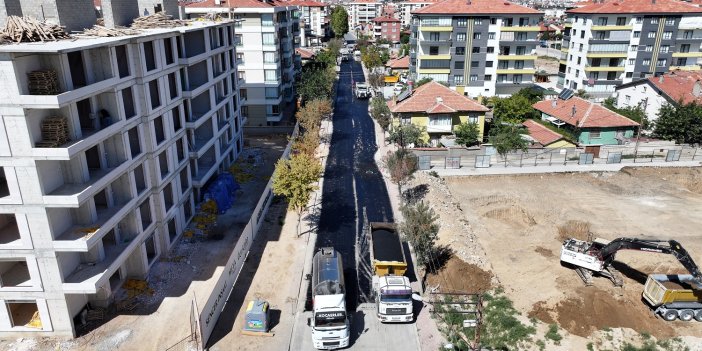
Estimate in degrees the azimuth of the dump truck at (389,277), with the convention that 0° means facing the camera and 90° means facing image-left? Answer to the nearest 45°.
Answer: approximately 0°

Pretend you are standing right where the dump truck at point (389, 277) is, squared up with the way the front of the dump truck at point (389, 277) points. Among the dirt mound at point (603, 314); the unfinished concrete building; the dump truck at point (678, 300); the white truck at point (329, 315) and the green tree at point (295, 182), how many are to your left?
2

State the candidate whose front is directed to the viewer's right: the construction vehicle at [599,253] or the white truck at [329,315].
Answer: the construction vehicle

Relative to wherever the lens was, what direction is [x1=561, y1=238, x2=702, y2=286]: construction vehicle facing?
facing to the right of the viewer

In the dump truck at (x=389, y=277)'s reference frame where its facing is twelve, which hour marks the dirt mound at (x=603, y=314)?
The dirt mound is roughly at 9 o'clock from the dump truck.

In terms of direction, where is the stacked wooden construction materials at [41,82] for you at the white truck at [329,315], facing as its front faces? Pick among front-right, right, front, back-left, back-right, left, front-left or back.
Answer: right

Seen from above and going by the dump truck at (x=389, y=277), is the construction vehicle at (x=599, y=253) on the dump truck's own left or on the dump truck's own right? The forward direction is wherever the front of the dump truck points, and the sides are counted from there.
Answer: on the dump truck's own left
